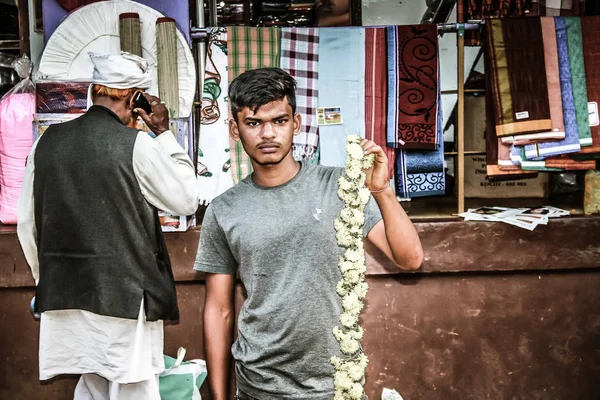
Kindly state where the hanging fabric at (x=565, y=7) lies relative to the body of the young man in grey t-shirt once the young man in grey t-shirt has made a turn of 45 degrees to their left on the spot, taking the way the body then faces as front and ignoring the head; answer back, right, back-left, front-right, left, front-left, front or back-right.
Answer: left

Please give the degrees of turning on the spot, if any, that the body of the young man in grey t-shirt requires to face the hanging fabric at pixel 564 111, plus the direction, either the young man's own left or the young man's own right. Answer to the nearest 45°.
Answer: approximately 135° to the young man's own left

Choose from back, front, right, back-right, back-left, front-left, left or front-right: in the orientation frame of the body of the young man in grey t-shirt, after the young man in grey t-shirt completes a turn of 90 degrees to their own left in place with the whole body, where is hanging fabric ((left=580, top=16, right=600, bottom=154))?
front-left

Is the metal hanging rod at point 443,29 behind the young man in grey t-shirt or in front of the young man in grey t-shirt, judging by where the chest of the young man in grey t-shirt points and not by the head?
behind

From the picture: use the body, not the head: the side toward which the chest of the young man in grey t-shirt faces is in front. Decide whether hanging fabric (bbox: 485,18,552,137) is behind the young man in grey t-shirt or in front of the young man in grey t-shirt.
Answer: behind

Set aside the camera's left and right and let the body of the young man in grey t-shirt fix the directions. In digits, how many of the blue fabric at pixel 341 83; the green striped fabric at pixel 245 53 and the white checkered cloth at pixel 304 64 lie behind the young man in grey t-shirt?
3

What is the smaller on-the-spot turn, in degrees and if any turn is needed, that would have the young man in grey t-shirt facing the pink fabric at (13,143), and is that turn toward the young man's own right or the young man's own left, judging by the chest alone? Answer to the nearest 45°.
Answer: approximately 135° to the young man's own right

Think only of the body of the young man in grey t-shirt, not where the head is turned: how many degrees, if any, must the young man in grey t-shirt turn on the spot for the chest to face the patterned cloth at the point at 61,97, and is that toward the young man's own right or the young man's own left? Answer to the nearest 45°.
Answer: approximately 135° to the young man's own right

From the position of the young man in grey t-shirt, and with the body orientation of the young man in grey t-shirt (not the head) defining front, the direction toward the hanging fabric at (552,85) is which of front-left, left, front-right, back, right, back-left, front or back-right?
back-left

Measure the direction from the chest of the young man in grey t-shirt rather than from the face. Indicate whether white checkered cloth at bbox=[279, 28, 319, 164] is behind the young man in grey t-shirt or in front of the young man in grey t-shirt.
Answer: behind

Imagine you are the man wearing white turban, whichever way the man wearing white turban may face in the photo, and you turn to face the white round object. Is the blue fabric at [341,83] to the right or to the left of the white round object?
right

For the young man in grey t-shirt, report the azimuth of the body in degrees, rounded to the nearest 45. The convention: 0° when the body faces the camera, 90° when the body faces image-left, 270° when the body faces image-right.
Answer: approximately 0°

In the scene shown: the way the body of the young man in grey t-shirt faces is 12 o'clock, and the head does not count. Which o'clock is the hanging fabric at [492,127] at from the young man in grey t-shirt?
The hanging fabric is roughly at 7 o'clock from the young man in grey t-shirt.

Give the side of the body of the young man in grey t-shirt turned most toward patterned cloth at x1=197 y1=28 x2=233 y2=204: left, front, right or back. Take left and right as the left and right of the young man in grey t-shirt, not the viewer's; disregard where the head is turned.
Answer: back
